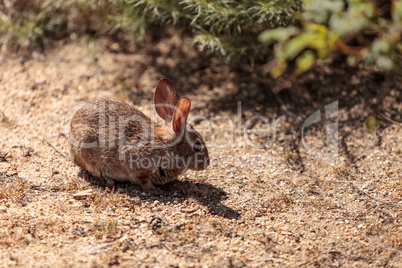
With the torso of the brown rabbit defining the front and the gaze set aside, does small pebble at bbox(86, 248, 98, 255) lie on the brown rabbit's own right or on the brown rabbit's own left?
on the brown rabbit's own right

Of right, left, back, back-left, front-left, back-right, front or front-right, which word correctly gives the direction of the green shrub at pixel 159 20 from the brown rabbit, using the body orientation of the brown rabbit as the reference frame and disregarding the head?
left

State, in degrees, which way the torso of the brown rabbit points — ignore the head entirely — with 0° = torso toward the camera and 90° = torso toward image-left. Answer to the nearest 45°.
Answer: approximately 270°
